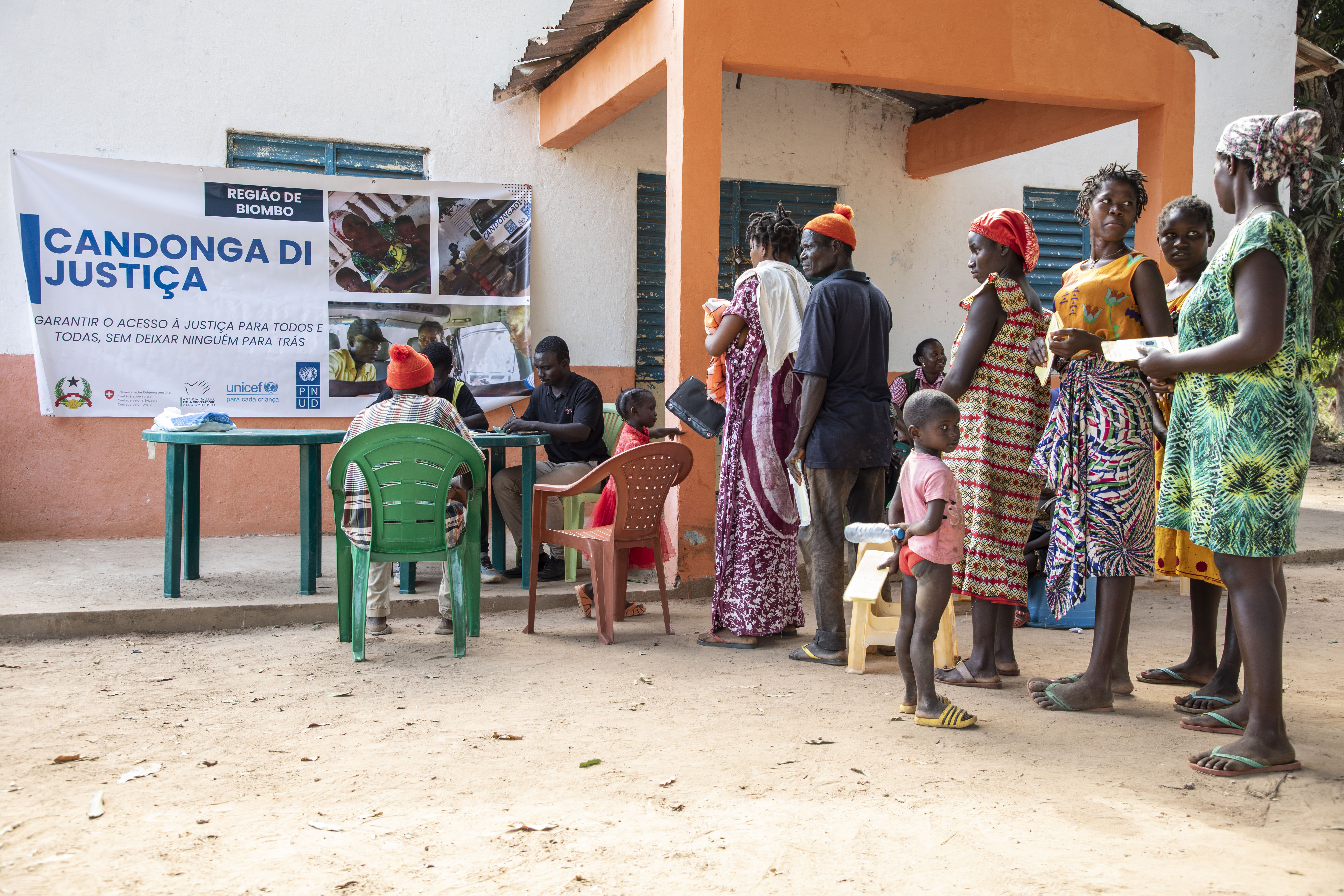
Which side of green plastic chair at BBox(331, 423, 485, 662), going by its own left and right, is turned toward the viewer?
back

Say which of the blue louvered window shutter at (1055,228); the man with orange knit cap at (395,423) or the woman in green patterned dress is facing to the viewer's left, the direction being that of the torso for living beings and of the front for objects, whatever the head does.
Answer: the woman in green patterned dress

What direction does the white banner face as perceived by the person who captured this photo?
facing the viewer

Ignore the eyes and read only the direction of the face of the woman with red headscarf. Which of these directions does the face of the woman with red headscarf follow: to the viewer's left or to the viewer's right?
to the viewer's left

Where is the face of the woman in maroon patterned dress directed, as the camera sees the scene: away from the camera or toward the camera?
away from the camera

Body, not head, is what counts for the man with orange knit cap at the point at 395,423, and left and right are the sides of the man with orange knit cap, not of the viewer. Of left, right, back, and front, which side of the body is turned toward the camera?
back

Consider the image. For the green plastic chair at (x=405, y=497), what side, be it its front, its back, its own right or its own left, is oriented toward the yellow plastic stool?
right

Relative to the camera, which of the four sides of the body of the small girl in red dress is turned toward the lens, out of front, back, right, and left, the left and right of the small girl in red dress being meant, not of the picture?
right

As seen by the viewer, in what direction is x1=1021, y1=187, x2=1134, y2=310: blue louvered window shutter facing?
toward the camera

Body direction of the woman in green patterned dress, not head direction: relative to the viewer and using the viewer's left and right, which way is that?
facing to the left of the viewer

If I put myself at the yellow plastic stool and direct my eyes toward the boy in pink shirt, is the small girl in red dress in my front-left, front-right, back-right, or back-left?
back-right

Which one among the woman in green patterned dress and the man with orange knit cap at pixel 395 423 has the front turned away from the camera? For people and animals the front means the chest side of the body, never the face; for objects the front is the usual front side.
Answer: the man with orange knit cap

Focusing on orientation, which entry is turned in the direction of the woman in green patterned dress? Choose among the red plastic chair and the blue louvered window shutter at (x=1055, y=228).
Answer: the blue louvered window shutter

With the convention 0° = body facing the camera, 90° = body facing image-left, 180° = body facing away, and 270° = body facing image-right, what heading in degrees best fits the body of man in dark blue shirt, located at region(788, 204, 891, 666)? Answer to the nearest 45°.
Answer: approximately 135°

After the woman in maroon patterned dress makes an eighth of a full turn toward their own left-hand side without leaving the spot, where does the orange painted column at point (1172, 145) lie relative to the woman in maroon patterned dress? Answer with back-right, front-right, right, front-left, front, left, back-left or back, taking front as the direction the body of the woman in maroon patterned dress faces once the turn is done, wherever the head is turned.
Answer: back-right

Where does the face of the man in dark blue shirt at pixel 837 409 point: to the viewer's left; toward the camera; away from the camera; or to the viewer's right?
to the viewer's left
